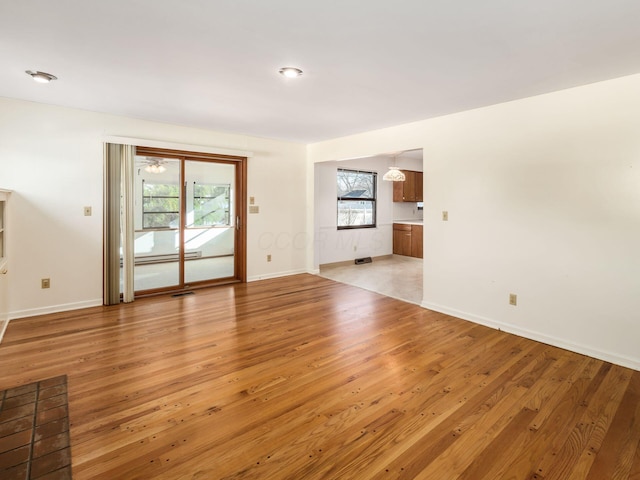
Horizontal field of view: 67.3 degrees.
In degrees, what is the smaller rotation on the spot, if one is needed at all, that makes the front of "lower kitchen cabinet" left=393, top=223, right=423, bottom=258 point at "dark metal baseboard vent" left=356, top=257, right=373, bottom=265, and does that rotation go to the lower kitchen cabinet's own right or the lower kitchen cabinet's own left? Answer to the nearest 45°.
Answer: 0° — it already faces it

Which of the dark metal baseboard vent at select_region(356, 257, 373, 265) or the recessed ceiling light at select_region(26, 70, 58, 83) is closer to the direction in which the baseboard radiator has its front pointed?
the recessed ceiling light

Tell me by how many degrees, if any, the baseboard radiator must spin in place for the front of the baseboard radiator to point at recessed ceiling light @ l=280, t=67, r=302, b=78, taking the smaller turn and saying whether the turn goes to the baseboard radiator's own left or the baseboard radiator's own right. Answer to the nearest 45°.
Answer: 0° — it already faces it

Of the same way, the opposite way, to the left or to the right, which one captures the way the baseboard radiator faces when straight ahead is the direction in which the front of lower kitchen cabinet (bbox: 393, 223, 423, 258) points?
to the left

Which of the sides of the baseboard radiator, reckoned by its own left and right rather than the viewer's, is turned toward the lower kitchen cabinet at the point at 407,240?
left

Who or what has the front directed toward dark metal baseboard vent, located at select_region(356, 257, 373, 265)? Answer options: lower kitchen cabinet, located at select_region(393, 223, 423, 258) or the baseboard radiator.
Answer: the lower kitchen cabinet
